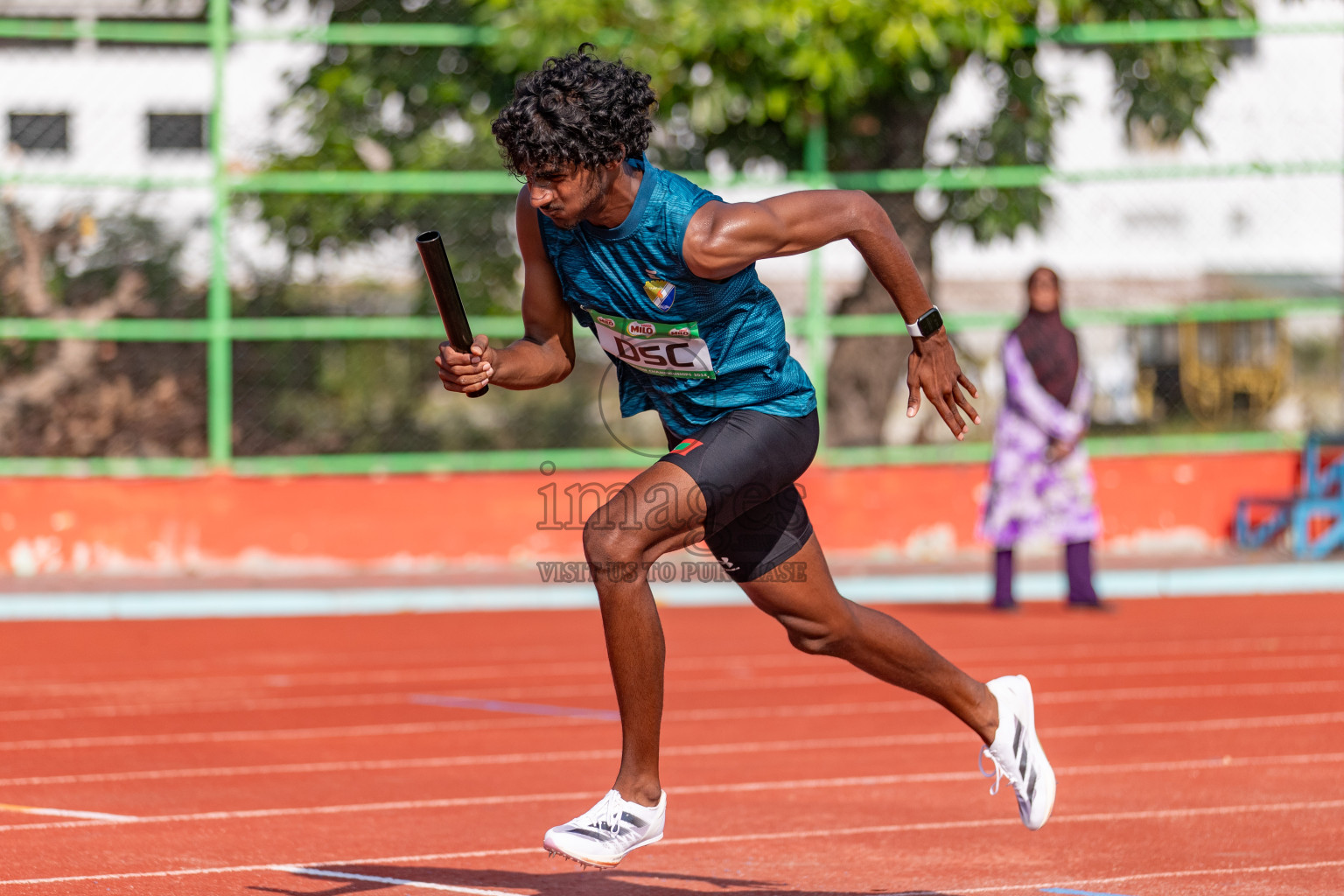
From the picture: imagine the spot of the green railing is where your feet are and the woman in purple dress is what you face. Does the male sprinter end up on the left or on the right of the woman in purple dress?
right

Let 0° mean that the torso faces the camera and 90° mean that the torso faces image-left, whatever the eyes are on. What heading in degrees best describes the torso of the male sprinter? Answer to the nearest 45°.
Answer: approximately 45°

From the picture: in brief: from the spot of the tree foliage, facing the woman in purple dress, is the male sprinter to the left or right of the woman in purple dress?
right

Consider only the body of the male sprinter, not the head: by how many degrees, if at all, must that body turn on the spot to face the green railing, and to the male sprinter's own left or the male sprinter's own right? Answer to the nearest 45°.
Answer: approximately 135° to the male sprinter's own right

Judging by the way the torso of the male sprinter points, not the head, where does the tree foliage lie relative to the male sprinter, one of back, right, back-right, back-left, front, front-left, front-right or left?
back-right

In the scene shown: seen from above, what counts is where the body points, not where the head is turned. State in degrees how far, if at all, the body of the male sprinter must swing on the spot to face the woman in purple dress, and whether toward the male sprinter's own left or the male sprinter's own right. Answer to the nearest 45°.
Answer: approximately 135° to the male sprinter's own right
